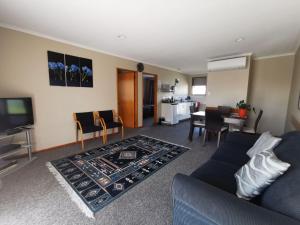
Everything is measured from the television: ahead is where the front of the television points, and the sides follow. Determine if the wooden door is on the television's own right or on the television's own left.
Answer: on the television's own left

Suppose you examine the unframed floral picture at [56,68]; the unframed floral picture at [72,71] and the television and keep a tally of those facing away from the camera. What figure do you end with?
0

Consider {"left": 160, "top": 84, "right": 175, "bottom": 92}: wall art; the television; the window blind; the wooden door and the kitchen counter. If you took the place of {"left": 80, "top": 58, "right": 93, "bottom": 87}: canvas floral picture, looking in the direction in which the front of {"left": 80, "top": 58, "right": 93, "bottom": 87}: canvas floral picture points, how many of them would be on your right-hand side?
1

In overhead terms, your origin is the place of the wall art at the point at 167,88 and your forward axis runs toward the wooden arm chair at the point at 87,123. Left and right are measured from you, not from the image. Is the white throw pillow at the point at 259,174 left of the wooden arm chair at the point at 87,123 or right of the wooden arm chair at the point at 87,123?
left

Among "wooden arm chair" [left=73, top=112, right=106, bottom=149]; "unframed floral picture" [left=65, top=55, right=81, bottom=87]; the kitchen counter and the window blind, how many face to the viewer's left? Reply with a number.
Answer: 0

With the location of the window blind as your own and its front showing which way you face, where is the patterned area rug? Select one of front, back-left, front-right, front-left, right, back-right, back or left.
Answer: front

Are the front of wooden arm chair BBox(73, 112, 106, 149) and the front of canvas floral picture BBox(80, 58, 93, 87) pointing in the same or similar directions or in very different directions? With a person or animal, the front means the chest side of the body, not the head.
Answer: same or similar directions

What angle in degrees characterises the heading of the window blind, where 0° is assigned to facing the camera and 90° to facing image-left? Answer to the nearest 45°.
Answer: approximately 0°

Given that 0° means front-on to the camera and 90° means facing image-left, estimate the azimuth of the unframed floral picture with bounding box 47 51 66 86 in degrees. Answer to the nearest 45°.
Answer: approximately 315°

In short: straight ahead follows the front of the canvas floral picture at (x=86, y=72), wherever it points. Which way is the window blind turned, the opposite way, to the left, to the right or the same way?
to the right

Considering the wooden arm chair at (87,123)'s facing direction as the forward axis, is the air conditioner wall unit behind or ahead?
ahead

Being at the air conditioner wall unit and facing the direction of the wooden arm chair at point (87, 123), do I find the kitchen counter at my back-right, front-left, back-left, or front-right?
front-right

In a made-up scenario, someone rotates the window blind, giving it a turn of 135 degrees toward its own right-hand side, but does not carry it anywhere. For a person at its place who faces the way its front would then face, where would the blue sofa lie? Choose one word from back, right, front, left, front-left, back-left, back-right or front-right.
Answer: back-left

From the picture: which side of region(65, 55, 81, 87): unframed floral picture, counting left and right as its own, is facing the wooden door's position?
left

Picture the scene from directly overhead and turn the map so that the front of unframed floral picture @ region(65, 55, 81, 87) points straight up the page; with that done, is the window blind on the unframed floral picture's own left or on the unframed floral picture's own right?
on the unframed floral picture's own left

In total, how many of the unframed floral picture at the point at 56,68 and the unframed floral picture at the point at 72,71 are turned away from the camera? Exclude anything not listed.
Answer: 0

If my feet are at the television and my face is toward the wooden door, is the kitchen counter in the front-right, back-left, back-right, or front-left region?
front-right

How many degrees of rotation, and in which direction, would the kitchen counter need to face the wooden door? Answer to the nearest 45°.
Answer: approximately 90° to its right
